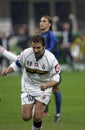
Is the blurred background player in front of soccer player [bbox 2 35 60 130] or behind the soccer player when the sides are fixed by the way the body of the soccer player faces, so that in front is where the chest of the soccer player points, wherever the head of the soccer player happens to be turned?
behind

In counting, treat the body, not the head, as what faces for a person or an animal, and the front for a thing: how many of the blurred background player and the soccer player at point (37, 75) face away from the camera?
0

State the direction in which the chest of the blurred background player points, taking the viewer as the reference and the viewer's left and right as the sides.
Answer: facing the viewer and to the left of the viewer

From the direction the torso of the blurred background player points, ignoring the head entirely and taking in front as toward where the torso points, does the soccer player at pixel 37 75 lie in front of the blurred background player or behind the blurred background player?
in front

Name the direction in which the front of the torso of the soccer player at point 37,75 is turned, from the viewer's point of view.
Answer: toward the camera
